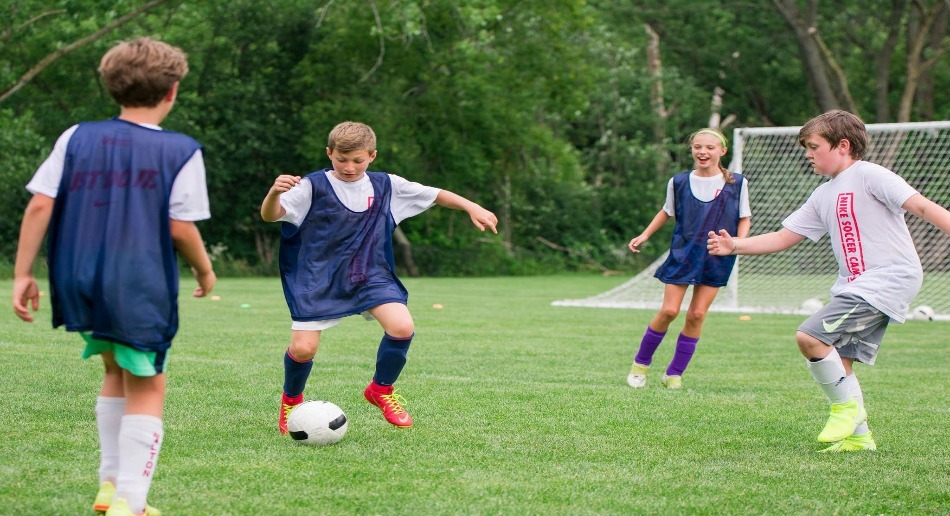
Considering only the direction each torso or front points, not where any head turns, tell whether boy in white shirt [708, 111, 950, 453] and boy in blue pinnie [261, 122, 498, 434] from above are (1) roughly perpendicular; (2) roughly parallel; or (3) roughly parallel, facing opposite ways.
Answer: roughly perpendicular

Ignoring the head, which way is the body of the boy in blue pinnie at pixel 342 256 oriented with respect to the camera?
toward the camera

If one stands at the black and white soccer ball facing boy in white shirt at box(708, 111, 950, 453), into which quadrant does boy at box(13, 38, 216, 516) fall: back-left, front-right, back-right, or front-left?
back-right

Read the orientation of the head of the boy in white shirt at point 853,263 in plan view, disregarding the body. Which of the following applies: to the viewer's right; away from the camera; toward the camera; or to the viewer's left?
to the viewer's left

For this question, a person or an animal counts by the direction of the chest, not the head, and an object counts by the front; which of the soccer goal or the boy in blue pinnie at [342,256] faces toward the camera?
the boy in blue pinnie

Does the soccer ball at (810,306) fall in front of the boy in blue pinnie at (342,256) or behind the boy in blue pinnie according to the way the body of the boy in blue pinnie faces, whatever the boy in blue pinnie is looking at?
behind

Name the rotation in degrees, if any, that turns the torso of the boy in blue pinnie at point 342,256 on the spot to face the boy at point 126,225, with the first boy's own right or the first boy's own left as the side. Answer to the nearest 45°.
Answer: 0° — they already face them

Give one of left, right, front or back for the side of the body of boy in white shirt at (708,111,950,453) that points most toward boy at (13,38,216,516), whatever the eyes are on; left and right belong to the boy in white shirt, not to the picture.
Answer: front

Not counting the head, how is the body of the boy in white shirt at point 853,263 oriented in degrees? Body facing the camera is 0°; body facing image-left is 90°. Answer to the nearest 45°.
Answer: approximately 45°

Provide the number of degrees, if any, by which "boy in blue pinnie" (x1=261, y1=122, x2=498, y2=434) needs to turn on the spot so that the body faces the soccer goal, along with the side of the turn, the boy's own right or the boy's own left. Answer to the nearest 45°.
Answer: approximately 135° to the boy's own left

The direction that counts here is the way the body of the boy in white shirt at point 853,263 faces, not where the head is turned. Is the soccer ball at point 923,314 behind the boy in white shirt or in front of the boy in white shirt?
behind
